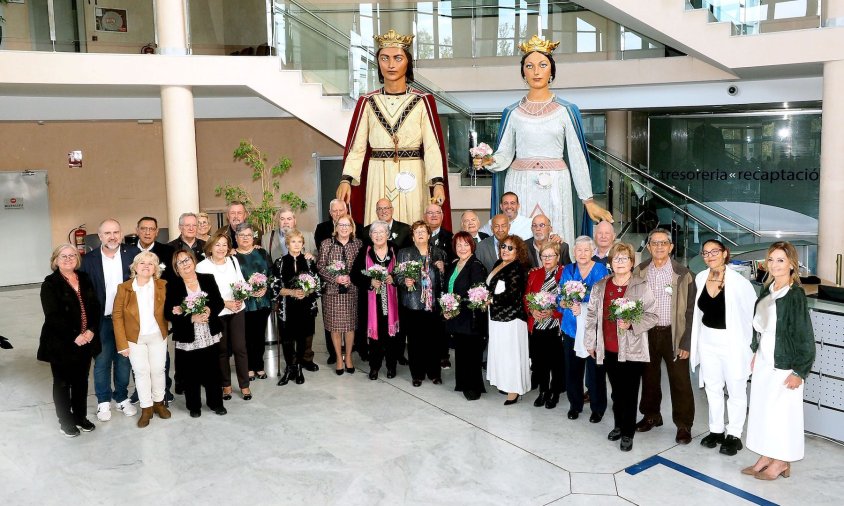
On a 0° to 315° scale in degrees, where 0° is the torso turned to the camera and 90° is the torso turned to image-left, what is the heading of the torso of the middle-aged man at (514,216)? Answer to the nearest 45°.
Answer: approximately 0°

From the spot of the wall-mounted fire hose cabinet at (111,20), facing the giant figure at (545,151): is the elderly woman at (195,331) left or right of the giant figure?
right

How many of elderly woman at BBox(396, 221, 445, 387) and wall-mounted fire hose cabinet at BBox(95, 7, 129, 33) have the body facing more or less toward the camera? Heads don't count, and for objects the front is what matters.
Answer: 2

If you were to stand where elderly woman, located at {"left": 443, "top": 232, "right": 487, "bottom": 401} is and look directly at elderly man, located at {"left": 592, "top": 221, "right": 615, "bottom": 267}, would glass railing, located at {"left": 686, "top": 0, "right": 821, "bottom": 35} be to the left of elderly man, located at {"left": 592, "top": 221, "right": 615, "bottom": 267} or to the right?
left

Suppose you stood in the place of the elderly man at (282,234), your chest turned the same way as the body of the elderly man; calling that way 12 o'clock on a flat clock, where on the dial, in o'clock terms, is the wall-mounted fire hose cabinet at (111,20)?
The wall-mounted fire hose cabinet is roughly at 5 o'clock from the elderly man.

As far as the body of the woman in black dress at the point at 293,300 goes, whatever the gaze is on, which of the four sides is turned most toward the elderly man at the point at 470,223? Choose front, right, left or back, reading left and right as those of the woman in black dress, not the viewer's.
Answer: left

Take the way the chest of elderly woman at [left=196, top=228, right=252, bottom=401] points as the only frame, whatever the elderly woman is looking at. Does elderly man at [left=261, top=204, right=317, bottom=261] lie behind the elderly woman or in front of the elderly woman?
behind

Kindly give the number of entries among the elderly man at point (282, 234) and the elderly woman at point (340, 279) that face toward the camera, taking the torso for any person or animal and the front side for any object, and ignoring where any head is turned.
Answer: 2

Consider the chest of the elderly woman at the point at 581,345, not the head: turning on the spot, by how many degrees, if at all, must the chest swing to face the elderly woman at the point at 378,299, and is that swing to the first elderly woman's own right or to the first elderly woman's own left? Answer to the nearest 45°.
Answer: approximately 135° to the first elderly woman's own right
